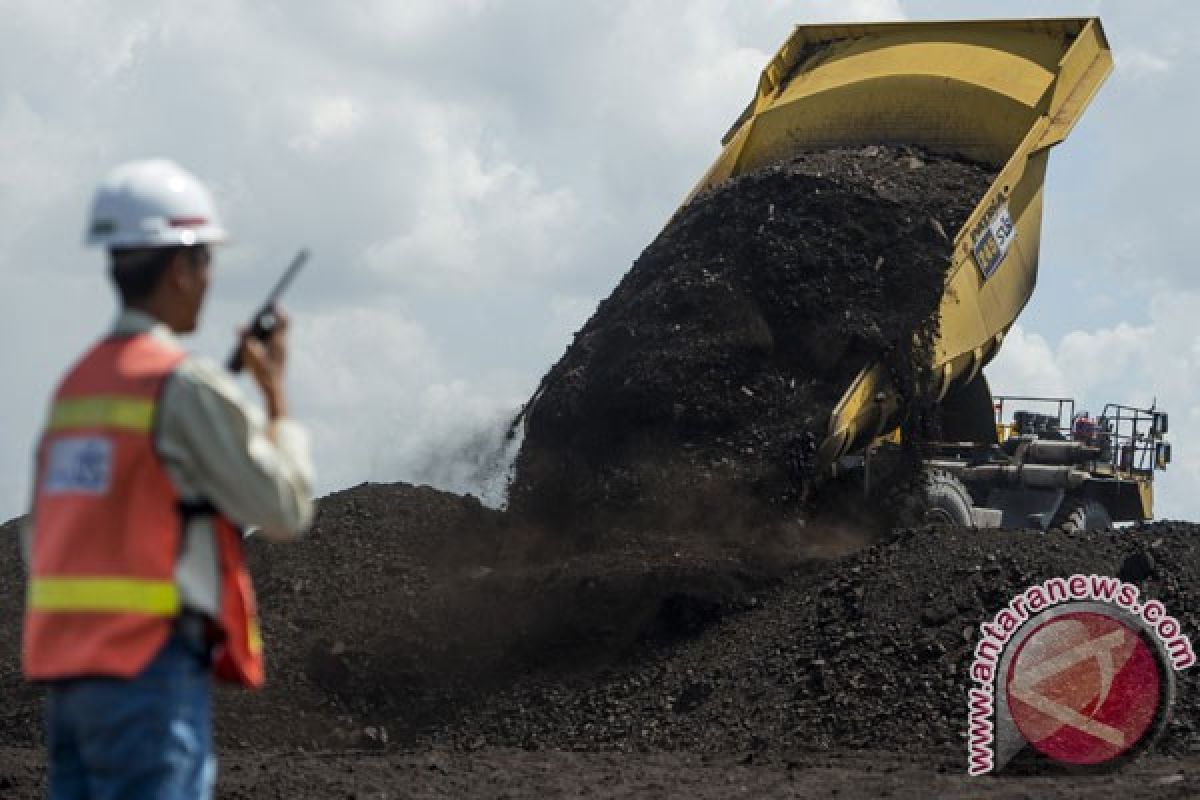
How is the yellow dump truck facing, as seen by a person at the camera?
facing away from the viewer and to the right of the viewer

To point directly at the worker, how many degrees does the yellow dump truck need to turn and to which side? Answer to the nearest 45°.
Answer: approximately 135° to its right

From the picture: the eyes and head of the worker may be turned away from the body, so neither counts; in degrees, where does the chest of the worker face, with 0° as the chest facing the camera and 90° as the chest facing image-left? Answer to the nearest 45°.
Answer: approximately 225°

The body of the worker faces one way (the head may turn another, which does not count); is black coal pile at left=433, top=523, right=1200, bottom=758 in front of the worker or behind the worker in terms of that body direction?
in front

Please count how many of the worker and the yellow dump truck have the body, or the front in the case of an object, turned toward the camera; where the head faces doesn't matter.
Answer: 0
